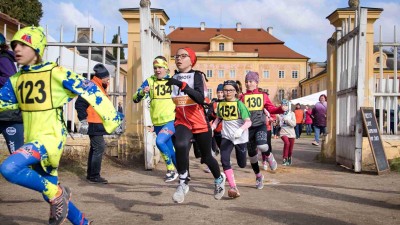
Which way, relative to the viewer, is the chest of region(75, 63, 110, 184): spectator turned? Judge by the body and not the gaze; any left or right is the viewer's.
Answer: facing to the right of the viewer

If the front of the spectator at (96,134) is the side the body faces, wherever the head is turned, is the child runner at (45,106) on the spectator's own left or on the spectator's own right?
on the spectator's own right

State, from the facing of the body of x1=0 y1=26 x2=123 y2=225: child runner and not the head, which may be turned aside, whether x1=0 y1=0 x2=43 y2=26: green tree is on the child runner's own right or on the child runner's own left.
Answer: on the child runner's own right

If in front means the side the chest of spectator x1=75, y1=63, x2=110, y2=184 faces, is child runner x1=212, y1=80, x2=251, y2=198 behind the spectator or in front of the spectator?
in front

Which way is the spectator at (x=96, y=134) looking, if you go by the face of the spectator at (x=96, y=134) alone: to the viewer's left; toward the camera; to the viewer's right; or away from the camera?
to the viewer's right

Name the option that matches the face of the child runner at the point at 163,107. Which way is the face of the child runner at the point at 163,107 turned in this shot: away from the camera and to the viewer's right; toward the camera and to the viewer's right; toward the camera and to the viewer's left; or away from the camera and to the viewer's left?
toward the camera and to the viewer's left

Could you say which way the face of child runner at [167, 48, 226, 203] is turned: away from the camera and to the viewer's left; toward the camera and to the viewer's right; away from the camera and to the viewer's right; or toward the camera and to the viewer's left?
toward the camera and to the viewer's left

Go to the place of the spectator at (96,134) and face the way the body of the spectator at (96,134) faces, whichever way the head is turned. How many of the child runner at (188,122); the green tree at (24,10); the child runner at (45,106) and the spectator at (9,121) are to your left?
1

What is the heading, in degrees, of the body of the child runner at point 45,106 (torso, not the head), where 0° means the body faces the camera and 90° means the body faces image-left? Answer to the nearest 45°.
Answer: approximately 45°

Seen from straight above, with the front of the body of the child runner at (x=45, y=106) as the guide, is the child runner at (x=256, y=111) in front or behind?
behind
